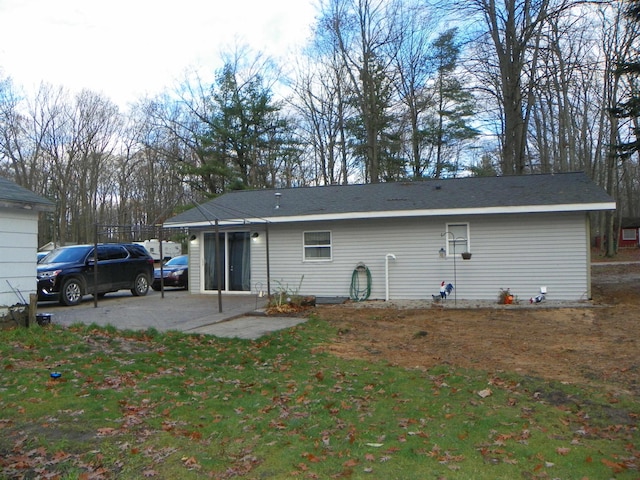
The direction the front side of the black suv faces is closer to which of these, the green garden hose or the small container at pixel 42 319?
the small container

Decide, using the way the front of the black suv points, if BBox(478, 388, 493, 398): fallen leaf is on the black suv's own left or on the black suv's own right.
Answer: on the black suv's own left

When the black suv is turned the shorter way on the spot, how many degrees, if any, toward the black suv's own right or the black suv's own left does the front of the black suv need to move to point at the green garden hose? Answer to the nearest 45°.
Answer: approximately 135° to the black suv's own left

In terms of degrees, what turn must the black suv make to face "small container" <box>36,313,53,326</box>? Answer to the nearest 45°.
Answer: approximately 45° to its left

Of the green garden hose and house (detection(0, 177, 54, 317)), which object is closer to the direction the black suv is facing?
the house

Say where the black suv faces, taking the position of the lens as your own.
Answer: facing the viewer and to the left of the viewer

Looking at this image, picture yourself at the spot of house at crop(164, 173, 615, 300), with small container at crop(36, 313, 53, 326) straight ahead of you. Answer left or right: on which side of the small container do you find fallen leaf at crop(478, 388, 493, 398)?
left

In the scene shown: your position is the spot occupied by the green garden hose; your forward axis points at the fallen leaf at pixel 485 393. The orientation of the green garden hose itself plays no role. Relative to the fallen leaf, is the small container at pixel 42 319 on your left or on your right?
right

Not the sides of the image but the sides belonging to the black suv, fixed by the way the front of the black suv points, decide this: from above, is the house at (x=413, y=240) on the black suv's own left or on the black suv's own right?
on the black suv's own left

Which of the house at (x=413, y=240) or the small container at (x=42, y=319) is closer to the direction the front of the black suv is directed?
the small container
